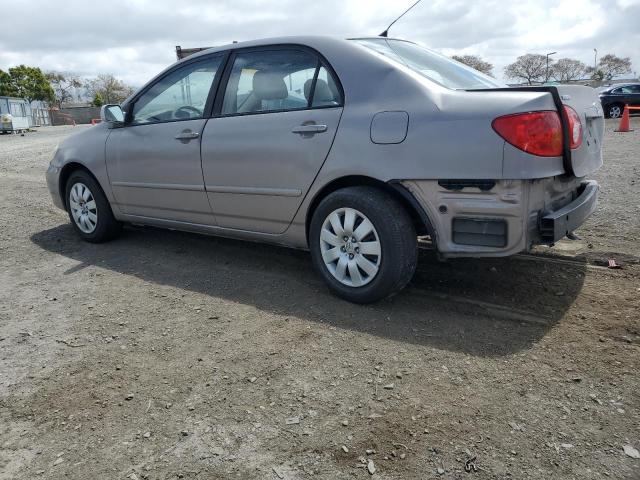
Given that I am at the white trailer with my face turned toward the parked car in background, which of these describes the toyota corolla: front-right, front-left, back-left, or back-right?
front-right

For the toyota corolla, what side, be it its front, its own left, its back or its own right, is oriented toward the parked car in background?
right

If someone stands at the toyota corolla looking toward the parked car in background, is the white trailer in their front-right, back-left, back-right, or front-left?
front-left

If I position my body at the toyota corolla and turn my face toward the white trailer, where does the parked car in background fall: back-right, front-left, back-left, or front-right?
front-right

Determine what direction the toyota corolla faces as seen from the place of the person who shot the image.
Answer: facing away from the viewer and to the left of the viewer

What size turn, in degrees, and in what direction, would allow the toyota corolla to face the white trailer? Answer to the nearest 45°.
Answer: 0° — it already faces it

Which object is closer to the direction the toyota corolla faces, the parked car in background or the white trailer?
the white trailer
